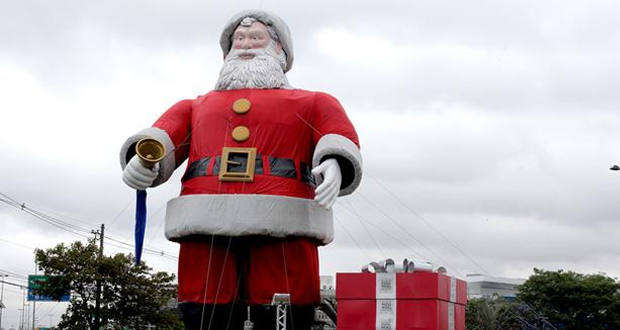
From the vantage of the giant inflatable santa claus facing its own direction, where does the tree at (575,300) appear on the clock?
The tree is roughly at 7 o'clock from the giant inflatable santa claus.

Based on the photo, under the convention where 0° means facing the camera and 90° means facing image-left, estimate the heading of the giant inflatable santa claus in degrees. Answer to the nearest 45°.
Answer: approximately 0°

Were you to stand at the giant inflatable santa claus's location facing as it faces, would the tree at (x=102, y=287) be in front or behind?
behind

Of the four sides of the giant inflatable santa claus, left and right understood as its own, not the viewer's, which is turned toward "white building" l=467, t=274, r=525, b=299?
back

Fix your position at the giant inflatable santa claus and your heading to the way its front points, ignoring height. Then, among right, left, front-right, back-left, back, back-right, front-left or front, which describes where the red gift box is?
back-left
